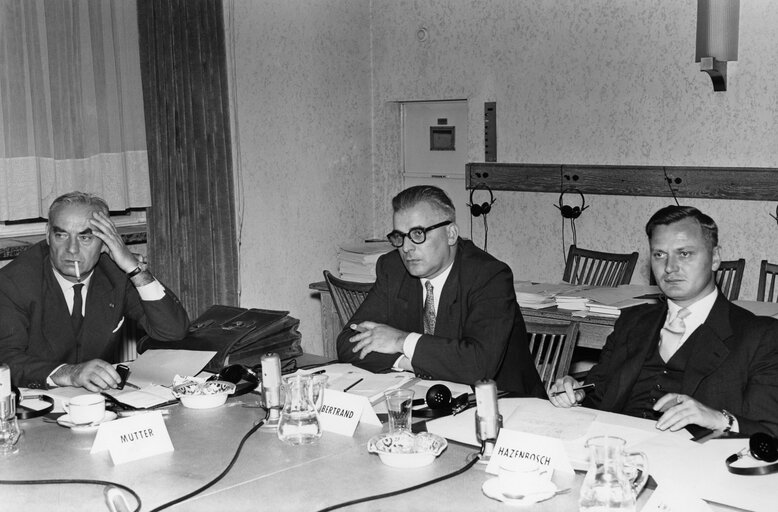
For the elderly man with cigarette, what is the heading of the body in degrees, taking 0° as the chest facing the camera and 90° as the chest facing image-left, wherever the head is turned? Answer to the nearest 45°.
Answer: approximately 0°

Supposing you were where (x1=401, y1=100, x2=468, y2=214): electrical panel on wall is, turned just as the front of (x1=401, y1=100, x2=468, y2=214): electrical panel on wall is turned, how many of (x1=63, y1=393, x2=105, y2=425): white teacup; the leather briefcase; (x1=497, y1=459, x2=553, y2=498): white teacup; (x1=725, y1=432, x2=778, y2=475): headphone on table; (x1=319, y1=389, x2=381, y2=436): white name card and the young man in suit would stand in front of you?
6

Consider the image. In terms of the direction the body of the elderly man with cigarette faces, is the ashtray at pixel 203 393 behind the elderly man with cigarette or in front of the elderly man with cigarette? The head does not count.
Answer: in front

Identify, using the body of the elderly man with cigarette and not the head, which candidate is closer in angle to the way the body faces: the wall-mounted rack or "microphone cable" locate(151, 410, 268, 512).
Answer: the microphone cable

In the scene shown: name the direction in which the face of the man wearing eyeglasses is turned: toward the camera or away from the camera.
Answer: toward the camera

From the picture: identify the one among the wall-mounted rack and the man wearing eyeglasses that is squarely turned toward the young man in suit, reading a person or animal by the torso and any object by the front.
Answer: the wall-mounted rack

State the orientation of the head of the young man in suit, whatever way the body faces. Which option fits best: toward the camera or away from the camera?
toward the camera

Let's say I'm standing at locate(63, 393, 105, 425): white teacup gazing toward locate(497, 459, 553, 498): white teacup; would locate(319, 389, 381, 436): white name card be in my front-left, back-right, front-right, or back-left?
front-left

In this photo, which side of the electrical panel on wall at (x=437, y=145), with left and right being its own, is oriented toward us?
front

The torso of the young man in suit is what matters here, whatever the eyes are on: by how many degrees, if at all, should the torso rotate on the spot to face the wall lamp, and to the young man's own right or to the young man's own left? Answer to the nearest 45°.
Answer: approximately 135° to the young man's own right

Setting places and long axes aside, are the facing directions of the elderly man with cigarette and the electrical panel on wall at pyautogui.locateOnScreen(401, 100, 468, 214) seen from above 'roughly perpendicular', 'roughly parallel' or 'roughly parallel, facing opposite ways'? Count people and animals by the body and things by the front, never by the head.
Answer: roughly parallel

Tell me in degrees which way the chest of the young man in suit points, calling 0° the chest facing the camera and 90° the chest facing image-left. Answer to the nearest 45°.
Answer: approximately 45°

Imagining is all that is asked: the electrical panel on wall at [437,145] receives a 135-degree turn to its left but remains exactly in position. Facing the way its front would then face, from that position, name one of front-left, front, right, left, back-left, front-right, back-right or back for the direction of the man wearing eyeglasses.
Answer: back-right

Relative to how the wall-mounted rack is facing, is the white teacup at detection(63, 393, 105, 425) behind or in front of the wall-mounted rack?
in front

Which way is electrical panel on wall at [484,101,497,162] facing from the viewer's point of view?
toward the camera
